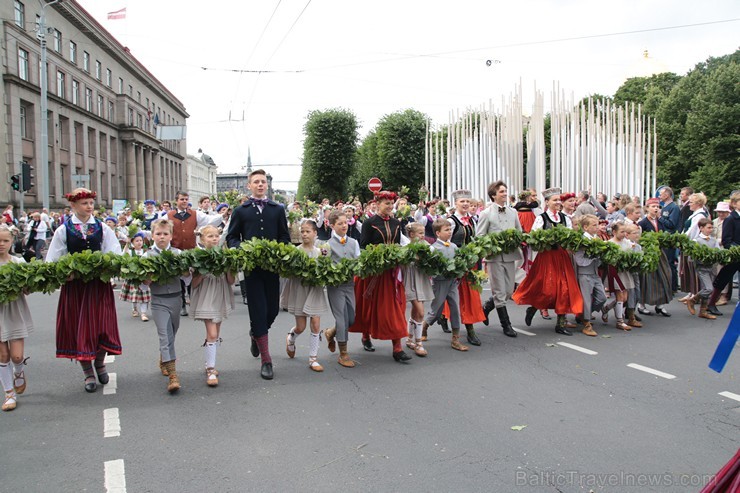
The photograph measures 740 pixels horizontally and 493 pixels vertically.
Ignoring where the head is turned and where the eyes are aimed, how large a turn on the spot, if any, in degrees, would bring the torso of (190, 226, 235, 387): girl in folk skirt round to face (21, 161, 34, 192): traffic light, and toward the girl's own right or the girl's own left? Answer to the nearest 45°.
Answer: approximately 180°

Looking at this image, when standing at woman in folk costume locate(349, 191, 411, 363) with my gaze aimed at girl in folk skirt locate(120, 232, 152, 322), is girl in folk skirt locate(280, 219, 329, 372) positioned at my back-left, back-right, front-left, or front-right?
front-left

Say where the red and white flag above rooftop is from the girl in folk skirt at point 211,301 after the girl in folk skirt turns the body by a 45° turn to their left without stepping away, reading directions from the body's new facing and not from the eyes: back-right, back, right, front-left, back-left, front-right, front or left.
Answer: back-left

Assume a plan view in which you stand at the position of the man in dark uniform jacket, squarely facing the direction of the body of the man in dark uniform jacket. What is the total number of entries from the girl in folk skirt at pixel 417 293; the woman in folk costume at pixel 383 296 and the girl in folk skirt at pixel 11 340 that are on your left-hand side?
2

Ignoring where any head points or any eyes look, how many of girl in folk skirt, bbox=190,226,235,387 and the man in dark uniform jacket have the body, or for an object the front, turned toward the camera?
2

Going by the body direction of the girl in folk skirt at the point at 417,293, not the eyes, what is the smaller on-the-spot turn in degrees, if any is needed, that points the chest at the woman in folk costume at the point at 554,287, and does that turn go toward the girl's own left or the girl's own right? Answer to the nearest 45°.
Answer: approximately 90° to the girl's own left

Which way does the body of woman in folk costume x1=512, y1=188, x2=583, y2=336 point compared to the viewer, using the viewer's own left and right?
facing the viewer and to the right of the viewer

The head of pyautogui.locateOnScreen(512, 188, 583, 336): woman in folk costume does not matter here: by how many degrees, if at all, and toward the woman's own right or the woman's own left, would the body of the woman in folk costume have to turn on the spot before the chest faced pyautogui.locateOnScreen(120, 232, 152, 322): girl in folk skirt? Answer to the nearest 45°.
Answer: approximately 135° to the woman's own right

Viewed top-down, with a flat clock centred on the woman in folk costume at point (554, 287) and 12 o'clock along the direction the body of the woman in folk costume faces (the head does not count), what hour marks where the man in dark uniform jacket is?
The man in dark uniform jacket is roughly at 3 o'clock from the woman in folk costume.

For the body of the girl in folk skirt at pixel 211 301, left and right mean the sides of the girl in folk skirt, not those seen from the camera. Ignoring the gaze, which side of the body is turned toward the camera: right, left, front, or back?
front

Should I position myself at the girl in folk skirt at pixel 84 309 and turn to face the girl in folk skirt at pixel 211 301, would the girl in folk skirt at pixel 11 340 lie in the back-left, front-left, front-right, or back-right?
back-right

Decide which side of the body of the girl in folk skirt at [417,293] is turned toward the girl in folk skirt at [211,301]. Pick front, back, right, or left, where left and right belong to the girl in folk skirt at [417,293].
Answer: right

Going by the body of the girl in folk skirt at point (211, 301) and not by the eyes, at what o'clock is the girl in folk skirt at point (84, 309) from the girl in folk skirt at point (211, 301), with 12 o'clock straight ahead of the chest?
the girl in folk skirt at point (84, 309) is roughly at 3 o'clock from the girl in folk skirt at point (211, 301).

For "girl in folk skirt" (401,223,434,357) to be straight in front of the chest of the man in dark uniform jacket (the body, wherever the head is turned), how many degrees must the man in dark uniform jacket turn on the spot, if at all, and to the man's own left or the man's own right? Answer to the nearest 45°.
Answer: approximately 90° to the man's own left
